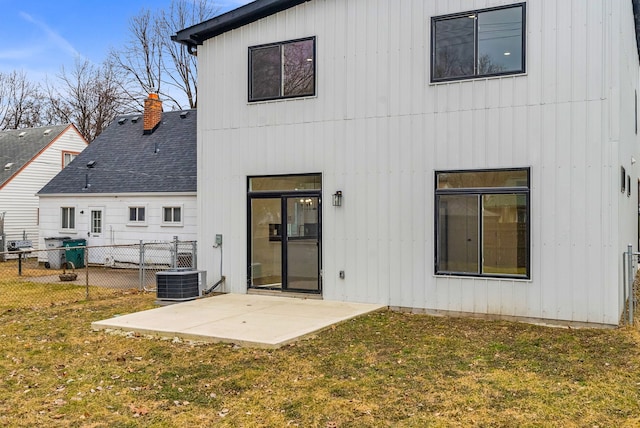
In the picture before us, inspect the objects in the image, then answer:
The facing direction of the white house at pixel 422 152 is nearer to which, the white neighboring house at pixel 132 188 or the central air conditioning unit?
the white neighboring house

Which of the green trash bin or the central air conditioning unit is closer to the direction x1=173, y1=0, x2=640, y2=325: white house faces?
the green trash bin

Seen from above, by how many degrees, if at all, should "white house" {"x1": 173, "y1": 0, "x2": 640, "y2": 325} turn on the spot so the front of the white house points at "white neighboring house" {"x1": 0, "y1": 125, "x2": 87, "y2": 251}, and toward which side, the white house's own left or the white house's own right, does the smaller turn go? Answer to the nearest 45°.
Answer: approximately 45° to the white house's own left

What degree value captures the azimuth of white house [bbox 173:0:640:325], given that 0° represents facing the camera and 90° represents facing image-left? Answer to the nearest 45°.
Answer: approximately 180°
